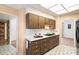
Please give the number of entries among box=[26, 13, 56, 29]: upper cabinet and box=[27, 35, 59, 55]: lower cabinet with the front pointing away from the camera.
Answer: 0

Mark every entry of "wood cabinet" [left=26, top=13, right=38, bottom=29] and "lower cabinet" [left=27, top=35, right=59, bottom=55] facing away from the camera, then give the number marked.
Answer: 0

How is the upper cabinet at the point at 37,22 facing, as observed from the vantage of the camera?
facing the viewer and to the right of the viewer
